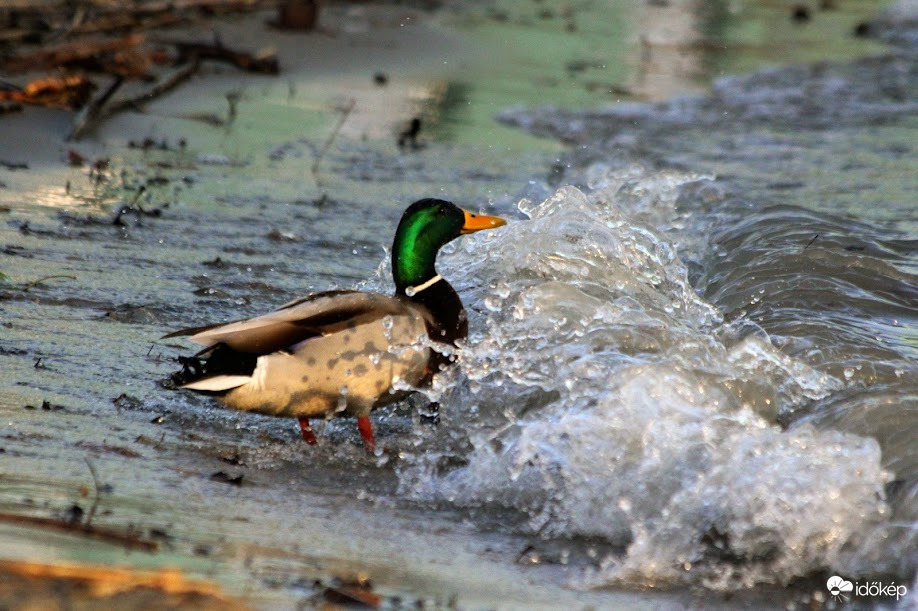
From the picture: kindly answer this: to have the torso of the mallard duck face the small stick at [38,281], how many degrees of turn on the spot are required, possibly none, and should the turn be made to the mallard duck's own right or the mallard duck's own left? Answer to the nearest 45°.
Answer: approximately 135° to the mallard duck's own left

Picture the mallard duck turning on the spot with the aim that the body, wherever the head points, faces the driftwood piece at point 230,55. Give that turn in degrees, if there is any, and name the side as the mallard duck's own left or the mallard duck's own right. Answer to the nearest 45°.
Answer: approximately 90° to the mallard duck's own left

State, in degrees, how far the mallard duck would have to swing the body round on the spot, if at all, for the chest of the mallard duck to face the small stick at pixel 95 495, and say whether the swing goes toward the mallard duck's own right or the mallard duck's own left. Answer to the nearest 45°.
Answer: approximately 135° to the mallard duck's own right

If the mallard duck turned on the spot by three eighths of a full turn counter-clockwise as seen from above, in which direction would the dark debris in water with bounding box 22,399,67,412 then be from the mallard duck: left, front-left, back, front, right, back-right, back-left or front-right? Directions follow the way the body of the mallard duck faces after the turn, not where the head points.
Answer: front-left

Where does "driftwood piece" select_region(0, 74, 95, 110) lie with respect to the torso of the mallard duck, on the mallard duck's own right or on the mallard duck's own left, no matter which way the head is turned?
on the mallard duck's own left

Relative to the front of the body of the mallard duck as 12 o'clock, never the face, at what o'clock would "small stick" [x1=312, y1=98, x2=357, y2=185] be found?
The small stick is roughly at 9 o'clock from the mallard duck.

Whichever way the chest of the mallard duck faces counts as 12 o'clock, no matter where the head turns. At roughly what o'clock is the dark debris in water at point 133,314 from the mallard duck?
The dark debris in water is roughly at 8 o'clock from the mallard duck.

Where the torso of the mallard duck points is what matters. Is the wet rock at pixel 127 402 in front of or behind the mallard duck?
behind

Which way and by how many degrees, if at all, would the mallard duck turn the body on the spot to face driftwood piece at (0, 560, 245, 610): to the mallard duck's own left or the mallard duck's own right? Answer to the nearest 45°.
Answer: approximately 90° to the mallard duck's own right

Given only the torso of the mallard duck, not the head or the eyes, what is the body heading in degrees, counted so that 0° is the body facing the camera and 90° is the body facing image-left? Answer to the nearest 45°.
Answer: approximately 270°
